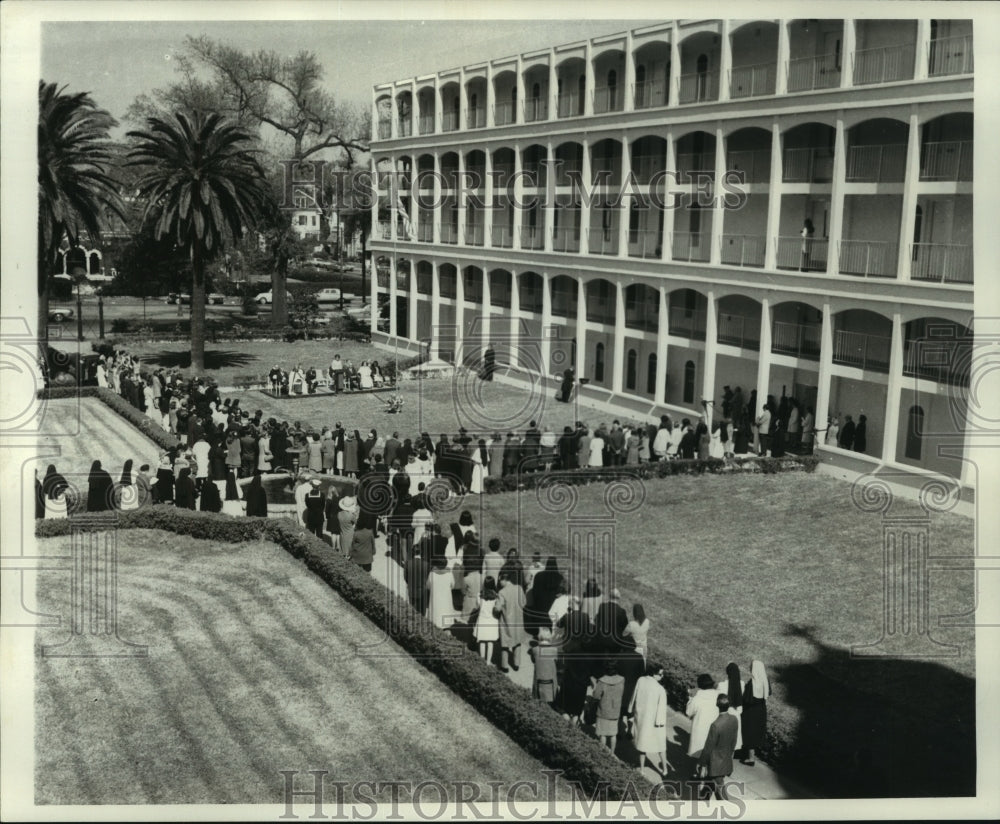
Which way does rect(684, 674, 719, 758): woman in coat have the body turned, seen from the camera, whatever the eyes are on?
away from the camera

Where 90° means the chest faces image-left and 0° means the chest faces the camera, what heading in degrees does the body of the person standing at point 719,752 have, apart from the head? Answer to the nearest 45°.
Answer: approximately 135°

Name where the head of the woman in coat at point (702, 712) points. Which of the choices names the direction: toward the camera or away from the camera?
away from the camera

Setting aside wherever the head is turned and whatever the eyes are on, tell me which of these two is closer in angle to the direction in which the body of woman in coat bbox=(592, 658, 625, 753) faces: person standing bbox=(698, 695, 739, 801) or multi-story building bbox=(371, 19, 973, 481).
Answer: the multi-story building

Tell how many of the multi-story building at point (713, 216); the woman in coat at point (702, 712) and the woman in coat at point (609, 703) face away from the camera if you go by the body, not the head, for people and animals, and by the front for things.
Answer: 2

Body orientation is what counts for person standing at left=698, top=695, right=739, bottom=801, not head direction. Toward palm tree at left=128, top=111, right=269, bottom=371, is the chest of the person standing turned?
yes

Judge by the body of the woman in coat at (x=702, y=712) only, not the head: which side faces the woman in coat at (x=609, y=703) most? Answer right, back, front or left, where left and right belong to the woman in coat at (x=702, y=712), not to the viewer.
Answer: left

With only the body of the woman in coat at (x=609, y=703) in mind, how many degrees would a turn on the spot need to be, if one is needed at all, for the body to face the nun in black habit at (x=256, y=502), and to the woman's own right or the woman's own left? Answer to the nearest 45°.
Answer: approximately 45° to the woman's own left

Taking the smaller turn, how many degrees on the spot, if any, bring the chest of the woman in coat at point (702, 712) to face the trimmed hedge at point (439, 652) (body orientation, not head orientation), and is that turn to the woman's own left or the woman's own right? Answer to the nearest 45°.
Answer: approximately 45° to the woman's own left

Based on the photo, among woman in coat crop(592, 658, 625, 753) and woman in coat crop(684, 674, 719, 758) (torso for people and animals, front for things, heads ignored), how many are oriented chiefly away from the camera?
2

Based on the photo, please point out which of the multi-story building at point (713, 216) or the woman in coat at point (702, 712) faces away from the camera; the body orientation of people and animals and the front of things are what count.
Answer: the woman in coat

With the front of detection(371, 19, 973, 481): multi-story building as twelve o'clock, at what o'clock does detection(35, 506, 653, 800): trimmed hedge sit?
The trimmed hedge is roughly at 11 o'clock from the multi-story building.

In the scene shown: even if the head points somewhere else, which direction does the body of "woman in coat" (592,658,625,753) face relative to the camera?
away from the camera

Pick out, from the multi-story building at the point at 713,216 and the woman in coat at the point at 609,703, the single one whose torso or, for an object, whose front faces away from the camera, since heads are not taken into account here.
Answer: the woman in coat
